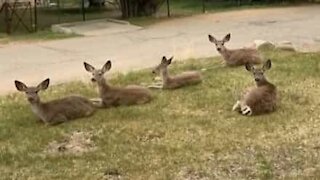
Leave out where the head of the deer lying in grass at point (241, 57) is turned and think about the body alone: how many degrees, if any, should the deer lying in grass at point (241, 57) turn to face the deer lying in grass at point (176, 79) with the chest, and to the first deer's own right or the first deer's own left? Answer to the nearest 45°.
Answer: approximately 45° to the first deer's own left

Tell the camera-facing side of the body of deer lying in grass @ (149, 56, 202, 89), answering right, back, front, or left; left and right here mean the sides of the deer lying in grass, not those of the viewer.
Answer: left

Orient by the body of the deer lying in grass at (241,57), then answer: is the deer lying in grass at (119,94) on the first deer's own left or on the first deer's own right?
on the first deer's own left

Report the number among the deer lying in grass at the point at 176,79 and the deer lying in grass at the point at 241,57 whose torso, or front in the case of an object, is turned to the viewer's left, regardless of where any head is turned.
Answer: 2

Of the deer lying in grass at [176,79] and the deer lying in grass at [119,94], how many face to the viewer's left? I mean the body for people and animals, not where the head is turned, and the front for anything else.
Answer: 2

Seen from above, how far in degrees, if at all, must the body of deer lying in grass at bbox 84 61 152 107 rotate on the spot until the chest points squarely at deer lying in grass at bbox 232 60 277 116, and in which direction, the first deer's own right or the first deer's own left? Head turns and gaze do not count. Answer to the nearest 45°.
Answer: approximately 135° to the first deer's own left

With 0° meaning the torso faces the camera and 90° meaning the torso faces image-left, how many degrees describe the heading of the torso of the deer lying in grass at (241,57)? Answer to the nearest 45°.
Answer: approximately 90°

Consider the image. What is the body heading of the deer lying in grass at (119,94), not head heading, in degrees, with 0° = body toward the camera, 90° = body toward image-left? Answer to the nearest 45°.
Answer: approximately 90°

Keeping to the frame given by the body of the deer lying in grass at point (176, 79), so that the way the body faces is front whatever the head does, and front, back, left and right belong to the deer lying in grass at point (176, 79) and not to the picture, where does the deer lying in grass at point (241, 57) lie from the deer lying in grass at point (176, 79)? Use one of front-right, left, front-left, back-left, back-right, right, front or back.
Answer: back-right
